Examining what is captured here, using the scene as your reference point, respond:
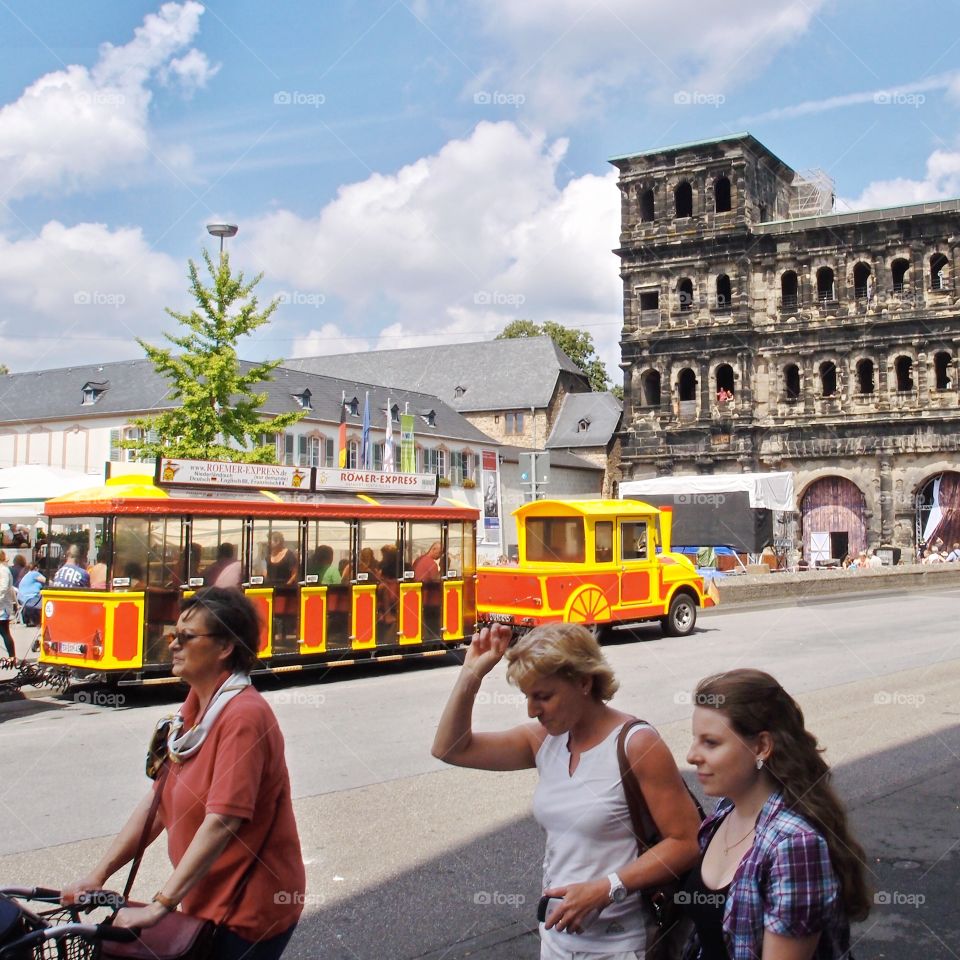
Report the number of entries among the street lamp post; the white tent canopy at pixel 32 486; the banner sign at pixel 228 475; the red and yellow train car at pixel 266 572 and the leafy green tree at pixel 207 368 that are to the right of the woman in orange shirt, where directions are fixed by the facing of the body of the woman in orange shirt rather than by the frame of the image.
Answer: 5

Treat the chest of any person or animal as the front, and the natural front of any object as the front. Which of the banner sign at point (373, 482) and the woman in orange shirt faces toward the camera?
the banner sign

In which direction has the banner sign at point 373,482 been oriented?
toward the camera

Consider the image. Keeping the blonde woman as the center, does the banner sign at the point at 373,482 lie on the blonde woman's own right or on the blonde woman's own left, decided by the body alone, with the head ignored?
on the blonde woman's own right

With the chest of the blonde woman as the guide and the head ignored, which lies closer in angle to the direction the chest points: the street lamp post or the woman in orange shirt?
the woman in orange shirt

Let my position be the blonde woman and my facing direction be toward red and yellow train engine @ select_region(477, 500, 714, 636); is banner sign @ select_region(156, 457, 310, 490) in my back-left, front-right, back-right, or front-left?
front-left

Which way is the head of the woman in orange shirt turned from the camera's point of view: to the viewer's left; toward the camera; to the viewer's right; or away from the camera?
to the viewer's left

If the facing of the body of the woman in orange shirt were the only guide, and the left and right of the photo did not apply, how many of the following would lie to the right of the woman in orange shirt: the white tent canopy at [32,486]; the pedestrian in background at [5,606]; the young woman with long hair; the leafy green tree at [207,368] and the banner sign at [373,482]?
4

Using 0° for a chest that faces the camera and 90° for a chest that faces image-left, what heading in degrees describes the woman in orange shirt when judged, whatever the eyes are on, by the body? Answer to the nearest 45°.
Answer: approximately 90°

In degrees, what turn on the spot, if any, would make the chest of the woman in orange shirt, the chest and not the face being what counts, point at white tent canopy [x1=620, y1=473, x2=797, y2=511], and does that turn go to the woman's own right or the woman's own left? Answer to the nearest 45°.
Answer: approximately 135° to the woman's own right

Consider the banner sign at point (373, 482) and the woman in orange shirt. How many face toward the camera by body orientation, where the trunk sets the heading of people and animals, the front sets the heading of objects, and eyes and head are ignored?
1

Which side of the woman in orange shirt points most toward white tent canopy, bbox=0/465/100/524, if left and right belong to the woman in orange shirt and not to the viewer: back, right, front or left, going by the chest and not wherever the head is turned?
right

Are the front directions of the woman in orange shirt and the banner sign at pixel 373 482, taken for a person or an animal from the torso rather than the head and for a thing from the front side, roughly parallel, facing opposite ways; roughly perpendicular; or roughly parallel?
roughly perpendicular

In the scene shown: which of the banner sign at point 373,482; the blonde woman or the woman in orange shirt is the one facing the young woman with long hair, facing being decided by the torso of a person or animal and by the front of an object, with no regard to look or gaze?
the banner sign

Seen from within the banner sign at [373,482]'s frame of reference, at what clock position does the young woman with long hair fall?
The young woman with long hair is roughly at 12 o'clock from the banner sign.

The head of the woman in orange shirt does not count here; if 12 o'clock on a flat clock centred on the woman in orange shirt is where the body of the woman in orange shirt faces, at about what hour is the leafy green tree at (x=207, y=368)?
The leafy green tree is roughly at 3 o'clock from the woman in orange shirt.
